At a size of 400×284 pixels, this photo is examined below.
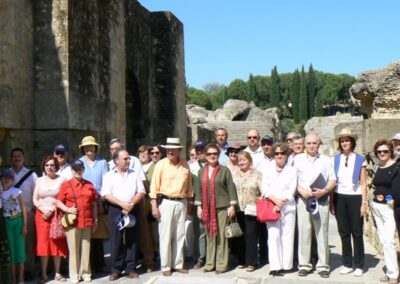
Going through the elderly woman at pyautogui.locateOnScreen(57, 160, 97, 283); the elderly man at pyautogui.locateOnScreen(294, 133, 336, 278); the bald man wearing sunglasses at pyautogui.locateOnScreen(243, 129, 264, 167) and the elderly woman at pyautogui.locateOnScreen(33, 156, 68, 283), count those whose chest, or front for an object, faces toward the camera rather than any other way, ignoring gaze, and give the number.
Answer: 4

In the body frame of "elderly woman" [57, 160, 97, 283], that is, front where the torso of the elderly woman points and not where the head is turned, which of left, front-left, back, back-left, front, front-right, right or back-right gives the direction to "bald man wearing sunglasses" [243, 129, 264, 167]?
left

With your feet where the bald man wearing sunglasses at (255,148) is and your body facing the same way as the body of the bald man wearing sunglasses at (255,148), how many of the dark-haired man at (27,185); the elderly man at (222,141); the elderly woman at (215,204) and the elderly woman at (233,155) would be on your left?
0

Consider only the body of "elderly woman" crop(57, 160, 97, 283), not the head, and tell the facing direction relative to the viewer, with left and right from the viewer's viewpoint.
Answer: facing the viewer

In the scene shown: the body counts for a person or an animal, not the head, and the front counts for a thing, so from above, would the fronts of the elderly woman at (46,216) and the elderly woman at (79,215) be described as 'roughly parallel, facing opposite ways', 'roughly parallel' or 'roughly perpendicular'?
roughly parallel

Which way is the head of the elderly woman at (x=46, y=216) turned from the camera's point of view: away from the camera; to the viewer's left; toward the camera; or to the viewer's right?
toward the camera

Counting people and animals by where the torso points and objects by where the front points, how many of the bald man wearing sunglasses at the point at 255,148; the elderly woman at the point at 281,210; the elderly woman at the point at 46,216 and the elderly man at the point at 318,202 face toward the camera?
4

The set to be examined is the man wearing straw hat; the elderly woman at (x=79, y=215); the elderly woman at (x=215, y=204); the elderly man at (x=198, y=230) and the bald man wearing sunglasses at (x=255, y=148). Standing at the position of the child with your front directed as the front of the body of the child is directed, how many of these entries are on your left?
5

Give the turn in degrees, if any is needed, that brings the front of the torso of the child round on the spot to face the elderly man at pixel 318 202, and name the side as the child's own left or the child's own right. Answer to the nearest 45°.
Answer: approximately 90° to the child's own left

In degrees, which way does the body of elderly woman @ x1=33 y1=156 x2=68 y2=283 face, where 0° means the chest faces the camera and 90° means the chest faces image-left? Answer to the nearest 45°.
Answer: approximately 0°

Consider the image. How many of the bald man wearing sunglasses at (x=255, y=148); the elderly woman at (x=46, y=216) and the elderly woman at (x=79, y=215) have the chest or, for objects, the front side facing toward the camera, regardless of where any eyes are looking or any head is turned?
3

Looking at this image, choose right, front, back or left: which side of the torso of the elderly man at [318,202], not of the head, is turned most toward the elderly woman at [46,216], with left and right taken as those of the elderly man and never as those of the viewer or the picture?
right

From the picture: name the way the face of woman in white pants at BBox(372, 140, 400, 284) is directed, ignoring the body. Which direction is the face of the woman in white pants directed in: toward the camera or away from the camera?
toward the camera

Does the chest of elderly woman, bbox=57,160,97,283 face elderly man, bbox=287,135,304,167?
no

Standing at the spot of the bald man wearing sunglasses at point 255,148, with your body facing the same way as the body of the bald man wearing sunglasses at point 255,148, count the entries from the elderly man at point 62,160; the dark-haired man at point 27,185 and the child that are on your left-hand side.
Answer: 0

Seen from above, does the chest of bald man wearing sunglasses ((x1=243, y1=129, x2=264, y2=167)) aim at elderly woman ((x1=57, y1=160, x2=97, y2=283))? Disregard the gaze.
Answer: no

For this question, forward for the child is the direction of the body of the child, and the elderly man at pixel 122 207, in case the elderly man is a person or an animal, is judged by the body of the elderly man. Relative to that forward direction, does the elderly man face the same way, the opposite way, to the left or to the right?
the same way

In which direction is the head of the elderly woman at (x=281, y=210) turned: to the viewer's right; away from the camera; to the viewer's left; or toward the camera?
toward the camera
